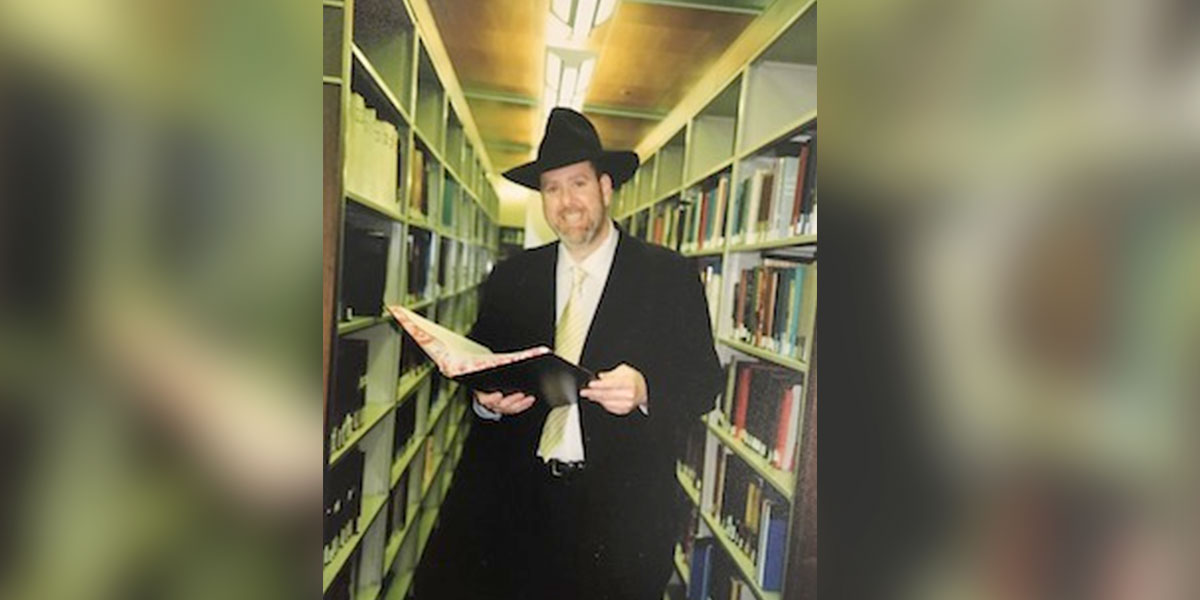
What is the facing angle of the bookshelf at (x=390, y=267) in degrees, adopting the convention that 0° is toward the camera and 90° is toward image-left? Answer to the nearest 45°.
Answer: approximately 270°

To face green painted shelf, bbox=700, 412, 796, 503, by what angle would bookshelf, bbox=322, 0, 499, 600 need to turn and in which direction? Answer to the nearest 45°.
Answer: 0° — it already faces it

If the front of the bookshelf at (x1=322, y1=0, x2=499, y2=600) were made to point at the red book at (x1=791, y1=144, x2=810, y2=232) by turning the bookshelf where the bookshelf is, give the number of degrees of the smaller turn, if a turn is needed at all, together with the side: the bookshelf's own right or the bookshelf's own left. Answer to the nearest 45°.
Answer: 0° — it already faces it

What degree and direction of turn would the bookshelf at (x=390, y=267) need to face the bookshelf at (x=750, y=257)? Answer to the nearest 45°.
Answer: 0° — it already faces it

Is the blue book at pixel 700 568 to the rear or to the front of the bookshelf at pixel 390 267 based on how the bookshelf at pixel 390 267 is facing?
to the front
